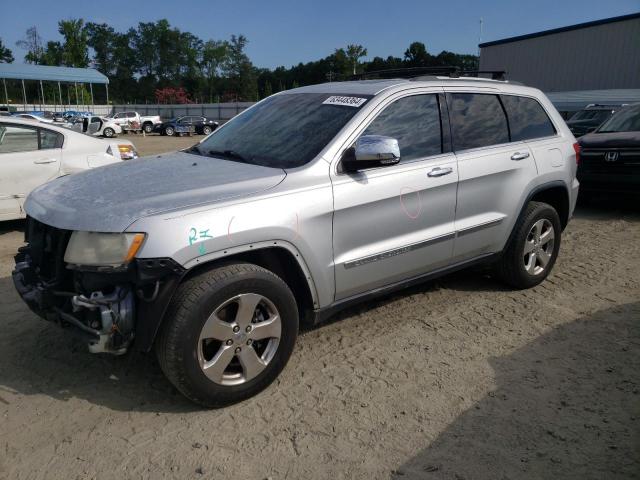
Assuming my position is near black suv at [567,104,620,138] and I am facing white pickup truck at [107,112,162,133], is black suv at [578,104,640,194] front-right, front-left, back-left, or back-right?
back-left

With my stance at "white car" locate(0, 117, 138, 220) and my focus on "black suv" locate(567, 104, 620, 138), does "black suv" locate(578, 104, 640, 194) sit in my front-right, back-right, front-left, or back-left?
front-right

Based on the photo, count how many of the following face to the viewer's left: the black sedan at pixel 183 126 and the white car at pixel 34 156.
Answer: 2

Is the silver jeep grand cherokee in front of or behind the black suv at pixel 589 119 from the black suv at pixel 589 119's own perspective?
in front

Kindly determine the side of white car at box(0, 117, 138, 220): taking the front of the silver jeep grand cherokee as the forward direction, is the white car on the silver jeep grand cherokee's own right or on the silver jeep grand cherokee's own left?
on the silver jeep grand cherokee's own right

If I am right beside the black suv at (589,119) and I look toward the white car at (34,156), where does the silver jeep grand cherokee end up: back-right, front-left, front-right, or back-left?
front-left

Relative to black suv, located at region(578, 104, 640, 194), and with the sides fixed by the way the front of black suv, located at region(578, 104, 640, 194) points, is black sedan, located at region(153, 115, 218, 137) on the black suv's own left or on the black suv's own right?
on the black suv's own right

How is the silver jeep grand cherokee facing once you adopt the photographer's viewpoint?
facing the viewer and to the left of the viewer

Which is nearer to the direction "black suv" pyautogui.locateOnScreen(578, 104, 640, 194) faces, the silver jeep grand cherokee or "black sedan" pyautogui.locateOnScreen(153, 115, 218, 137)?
the silver jeep grand cherokee

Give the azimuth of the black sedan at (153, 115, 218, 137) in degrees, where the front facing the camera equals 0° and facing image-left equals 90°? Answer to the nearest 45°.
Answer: approximately 90°

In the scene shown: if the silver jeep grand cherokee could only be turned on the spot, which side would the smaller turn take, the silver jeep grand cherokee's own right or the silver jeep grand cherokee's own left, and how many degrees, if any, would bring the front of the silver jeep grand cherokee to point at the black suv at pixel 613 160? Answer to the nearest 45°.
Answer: approximately 180°

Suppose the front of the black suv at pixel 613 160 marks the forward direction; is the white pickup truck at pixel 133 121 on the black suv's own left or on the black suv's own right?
on the black suv's own right

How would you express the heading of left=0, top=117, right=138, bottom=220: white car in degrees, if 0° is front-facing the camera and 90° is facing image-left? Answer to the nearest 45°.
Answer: approximately 90°
